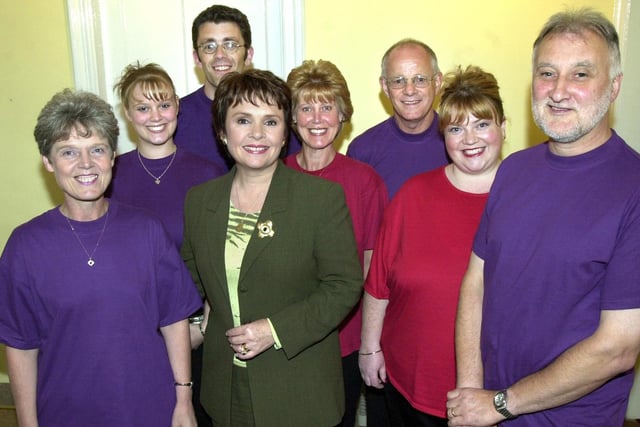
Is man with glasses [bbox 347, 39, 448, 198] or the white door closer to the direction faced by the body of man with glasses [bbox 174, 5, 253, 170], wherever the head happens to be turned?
the man with glasses

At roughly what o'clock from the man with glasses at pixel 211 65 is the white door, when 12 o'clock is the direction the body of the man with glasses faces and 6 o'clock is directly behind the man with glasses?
The white door is roughly at 5 o'clock from the man with glasses.

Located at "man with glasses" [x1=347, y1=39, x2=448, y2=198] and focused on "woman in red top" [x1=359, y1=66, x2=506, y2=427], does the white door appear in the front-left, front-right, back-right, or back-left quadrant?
back-right

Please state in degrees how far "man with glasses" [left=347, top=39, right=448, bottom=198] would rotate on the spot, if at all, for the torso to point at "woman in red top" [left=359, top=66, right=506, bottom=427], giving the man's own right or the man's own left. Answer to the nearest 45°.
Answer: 0° — they already face them

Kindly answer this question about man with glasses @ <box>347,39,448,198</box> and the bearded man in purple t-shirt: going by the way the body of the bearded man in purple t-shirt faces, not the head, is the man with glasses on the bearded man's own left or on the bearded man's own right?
on the bearded man's own right

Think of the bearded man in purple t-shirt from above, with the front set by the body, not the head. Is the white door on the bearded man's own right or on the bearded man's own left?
on the bearded man's own right

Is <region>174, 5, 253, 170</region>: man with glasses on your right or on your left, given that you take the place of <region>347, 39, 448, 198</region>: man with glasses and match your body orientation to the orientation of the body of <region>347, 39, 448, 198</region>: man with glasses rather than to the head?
on your right

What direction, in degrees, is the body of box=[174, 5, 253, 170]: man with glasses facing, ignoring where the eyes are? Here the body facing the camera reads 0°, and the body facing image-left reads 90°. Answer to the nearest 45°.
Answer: approximately 0°

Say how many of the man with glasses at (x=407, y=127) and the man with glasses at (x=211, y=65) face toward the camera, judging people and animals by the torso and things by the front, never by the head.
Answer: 2

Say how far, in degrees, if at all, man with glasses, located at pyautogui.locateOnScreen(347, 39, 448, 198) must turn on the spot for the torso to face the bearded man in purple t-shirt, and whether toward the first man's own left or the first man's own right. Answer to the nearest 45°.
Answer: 0° — they already face them

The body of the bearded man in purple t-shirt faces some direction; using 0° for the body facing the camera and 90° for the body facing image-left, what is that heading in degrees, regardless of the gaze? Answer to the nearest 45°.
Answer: approximately 45°

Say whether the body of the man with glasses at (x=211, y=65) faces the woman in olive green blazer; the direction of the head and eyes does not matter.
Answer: yes

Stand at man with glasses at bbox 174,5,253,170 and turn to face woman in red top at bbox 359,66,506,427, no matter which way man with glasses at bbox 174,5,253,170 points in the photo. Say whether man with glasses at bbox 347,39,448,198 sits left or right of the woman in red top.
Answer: left
